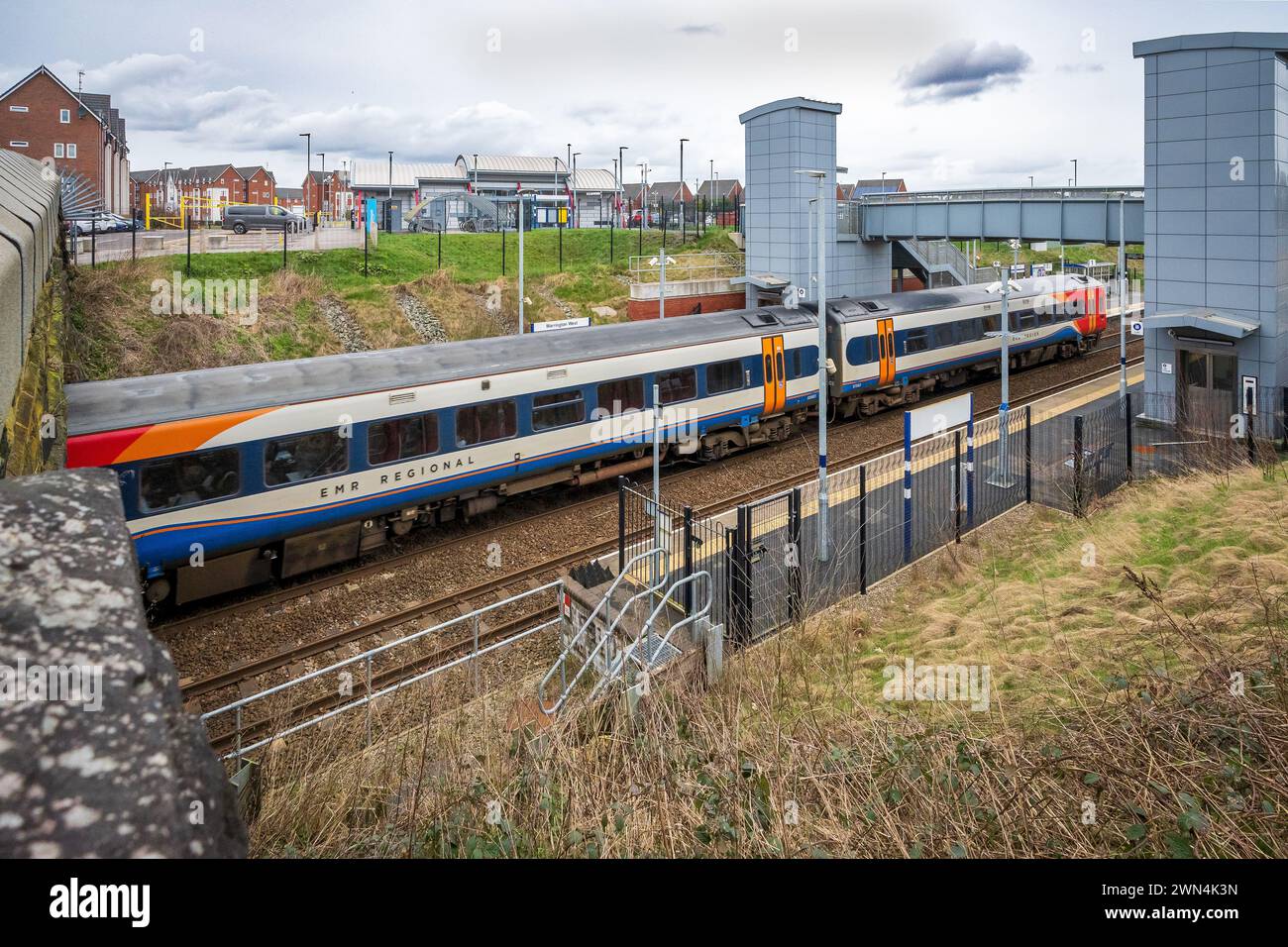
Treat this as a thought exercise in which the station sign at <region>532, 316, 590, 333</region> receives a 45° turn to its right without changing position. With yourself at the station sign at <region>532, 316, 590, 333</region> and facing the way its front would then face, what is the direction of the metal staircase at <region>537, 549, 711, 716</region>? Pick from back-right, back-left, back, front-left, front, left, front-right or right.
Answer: front

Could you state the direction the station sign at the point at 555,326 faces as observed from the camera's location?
facing the viewer and to the right of the viewer

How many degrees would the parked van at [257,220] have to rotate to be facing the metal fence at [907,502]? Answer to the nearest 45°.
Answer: approximately 90° to its right

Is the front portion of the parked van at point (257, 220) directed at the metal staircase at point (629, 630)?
no

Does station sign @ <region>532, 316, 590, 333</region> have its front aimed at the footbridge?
no

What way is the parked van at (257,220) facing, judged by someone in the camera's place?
facing to the right of the viewer

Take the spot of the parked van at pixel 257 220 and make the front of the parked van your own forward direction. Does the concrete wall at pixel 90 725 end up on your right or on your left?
on your right

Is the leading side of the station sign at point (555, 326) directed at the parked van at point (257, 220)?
no
